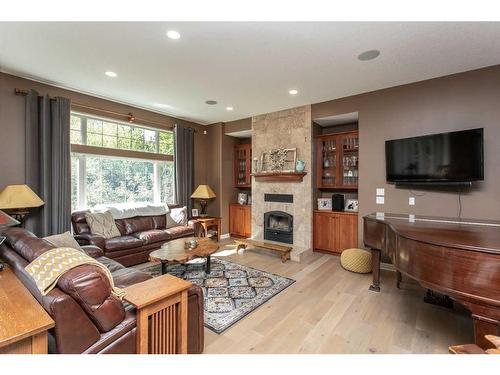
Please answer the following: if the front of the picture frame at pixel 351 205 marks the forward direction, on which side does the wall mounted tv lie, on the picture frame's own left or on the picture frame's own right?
on the picture frame's own left

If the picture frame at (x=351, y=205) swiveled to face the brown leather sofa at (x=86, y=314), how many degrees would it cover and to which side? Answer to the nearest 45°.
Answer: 0° — it already faces it

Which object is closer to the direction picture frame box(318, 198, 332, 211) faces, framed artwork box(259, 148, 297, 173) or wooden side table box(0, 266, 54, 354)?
the wooden side table

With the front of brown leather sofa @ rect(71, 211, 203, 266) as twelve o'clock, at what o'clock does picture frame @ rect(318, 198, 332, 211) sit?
The picture frame is roughly at 11 o'clock from the brown leather sofa.

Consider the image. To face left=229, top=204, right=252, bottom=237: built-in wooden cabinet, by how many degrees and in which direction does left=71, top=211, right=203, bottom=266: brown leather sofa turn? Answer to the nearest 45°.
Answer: approximately 90° to its left

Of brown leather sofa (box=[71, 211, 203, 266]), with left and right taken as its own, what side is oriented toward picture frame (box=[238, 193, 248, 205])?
left

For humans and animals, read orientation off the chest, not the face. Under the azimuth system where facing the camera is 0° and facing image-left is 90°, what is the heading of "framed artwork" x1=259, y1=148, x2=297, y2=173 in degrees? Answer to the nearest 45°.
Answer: approximately 45°

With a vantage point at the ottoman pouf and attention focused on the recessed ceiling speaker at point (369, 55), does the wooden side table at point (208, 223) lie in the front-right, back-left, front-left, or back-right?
back-right

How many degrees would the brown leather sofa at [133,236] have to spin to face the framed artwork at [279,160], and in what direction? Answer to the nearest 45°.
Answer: approximately 45° to its left

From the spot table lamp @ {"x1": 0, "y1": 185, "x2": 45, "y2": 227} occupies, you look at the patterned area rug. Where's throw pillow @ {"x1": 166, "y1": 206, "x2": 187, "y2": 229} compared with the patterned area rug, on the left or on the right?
left

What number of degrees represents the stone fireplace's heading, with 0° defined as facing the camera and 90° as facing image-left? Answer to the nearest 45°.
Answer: approximately 45°

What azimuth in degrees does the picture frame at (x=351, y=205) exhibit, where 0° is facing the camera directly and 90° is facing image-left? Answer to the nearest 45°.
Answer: approximately 0°

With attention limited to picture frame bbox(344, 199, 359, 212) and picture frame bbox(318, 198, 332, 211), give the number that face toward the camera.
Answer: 2
